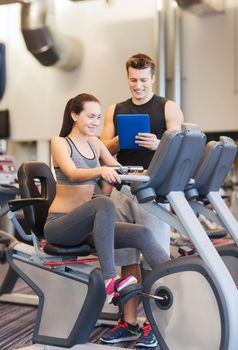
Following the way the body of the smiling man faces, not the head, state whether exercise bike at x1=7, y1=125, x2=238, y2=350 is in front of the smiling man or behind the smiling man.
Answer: in front

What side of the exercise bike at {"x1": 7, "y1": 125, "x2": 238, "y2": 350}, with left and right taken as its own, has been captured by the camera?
right

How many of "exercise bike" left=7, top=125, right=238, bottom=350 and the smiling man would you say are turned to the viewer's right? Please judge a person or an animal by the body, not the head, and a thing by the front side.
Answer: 1

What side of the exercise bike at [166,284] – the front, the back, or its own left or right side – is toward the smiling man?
left

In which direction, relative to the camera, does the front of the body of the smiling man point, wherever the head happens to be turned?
toward the camera

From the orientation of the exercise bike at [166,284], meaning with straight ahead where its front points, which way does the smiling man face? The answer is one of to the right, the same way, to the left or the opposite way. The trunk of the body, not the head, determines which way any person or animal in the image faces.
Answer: to the right

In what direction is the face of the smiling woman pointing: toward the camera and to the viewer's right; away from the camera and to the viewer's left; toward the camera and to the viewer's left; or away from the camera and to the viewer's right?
toward the camera and to the viewer's right

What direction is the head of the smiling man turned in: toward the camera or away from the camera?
toward the camera

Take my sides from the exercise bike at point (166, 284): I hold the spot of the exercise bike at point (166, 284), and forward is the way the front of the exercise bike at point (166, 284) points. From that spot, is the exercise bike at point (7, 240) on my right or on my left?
on my left
